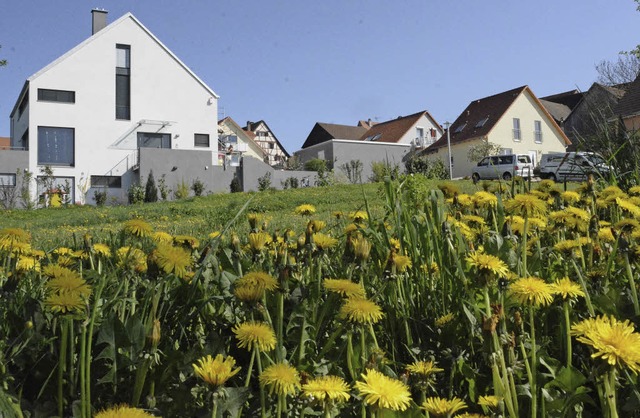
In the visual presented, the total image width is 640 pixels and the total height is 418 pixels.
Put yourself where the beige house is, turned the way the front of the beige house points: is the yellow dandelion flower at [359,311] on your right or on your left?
on your right

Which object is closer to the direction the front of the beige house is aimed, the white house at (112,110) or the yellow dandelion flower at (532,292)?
the yellow dandelion flower

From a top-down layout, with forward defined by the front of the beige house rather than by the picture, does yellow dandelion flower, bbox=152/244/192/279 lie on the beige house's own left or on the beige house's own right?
on the beige house's own right

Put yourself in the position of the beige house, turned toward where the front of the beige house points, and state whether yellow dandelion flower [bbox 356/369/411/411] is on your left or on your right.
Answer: on your right

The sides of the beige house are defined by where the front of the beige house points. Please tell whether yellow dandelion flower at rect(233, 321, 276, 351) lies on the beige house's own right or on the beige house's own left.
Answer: on the beige house's own right

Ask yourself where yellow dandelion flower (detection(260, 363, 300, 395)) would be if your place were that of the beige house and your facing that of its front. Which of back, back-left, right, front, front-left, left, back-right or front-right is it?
front-right

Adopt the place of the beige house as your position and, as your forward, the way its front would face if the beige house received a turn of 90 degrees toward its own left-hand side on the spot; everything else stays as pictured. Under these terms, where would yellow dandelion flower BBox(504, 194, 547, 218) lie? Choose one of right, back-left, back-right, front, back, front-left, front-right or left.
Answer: back-right

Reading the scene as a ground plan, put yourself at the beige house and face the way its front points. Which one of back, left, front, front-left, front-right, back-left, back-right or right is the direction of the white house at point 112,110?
right

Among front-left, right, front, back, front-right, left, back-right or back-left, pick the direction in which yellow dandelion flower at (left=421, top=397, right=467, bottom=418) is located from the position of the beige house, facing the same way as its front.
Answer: front-right

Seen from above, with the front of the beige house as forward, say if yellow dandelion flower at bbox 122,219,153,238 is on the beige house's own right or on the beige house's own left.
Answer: on the beige house's own right

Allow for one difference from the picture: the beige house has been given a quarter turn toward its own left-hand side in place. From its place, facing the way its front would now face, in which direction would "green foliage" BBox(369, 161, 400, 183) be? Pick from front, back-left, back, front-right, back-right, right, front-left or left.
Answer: back-right

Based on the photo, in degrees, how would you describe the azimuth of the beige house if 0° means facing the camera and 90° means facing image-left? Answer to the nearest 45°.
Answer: approximately 315°
